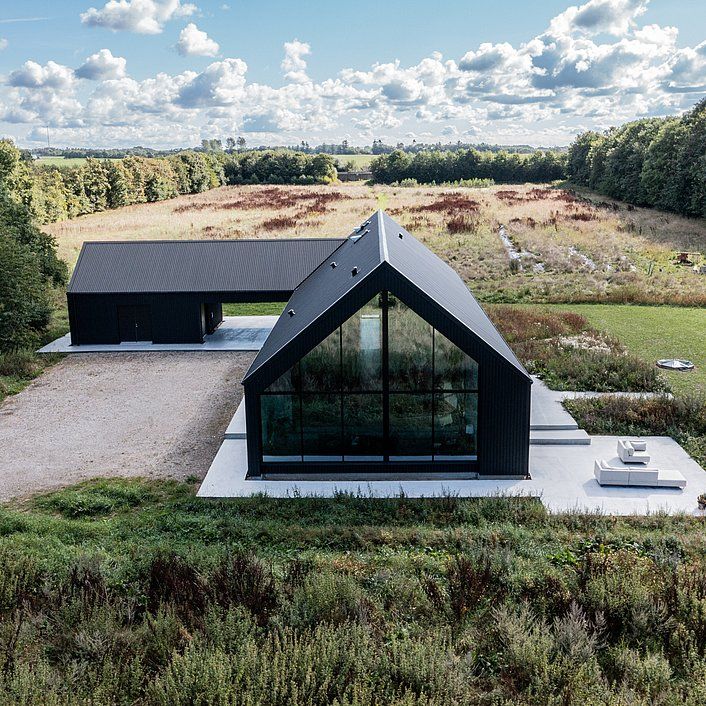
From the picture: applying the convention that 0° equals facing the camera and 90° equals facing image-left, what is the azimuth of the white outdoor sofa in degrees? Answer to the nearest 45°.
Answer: approximately 180°

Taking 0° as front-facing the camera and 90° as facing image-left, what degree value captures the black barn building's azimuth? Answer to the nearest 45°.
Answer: approximately 0°

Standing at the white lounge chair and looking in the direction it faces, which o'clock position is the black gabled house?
The black gabled house is roughly at 4 o'clock from the white lounge chair.

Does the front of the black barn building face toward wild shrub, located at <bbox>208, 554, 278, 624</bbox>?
yes

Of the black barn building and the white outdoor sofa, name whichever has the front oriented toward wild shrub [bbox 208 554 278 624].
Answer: the black barn building

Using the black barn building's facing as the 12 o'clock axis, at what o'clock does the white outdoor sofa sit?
The white outdoor sofa is roughly at 11 o'clock from the black barn building.

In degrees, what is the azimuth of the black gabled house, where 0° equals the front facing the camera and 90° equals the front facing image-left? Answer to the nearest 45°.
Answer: approximately 0°

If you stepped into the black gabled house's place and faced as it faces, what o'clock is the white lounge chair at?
The white lounge chair is roughly at 9 o'clock from the black gabled house.
